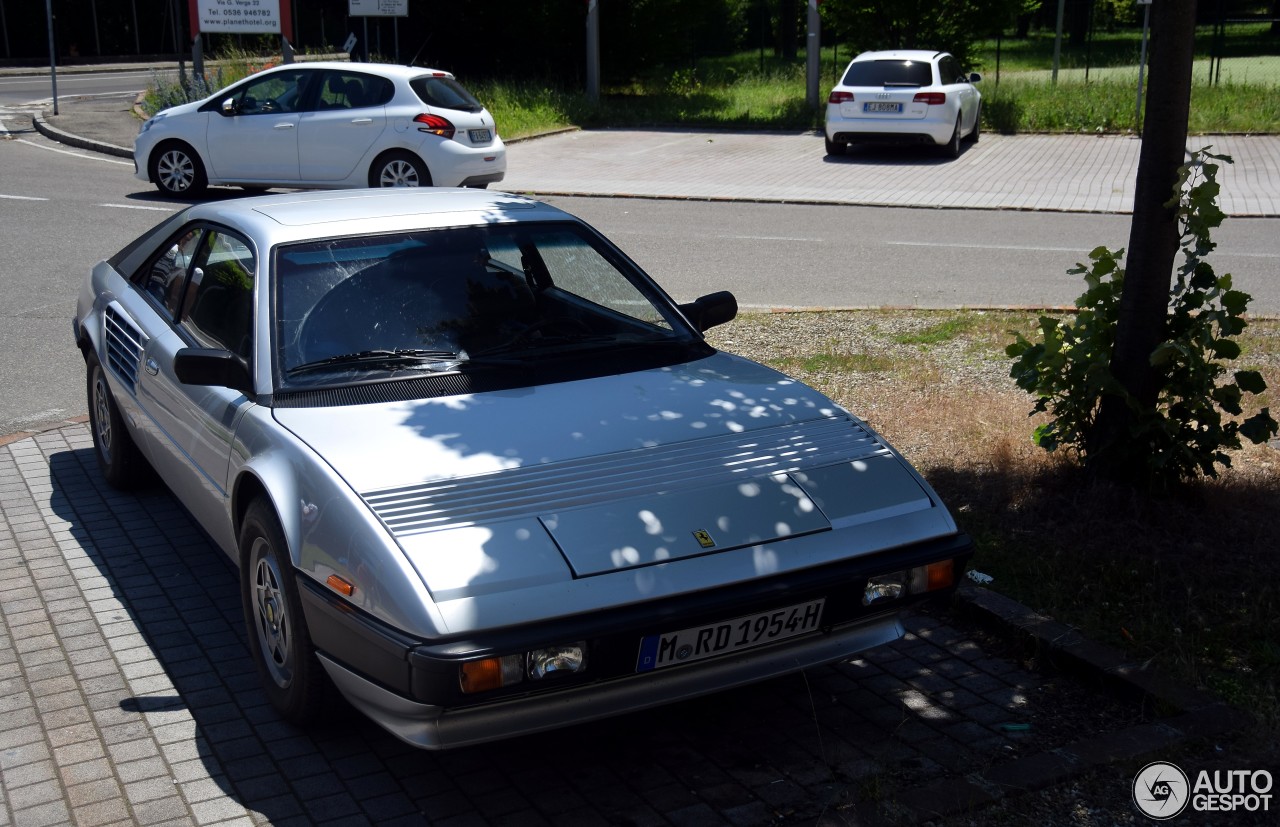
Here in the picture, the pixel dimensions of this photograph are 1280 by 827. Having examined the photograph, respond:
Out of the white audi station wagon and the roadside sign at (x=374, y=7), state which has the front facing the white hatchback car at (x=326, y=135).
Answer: the roadside sign

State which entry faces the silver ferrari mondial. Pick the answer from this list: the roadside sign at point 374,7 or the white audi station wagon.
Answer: the roadside sign

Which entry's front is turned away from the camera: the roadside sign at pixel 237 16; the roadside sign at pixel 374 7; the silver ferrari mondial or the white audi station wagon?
the white audi station wagon

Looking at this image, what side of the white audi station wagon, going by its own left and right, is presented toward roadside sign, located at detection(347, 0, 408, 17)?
left

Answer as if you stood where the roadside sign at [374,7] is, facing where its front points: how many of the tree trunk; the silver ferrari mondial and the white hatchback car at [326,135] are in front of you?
3

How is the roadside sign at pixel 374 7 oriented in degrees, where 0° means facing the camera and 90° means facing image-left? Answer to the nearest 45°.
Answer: approximately 0°

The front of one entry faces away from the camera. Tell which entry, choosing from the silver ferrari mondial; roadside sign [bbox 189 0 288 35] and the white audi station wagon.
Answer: the white audi station wagon

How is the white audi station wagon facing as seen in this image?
away from the camera

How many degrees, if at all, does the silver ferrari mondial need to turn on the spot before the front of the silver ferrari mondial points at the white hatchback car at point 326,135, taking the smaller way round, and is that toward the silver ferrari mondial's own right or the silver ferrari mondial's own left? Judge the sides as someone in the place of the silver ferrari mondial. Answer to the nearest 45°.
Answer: approximately 135° to the silver ferrari mondial's own left

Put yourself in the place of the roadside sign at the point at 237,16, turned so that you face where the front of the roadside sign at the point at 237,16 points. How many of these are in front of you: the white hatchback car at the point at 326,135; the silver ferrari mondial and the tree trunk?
3

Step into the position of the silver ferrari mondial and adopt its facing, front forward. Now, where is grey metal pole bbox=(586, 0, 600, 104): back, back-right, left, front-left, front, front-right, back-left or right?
back-left

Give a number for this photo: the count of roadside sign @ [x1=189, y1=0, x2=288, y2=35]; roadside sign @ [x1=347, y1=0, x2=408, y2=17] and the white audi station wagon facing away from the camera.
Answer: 1
